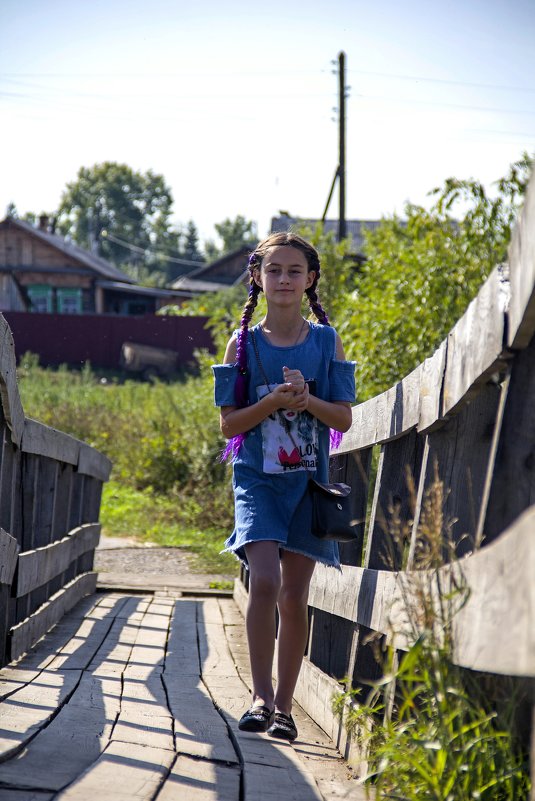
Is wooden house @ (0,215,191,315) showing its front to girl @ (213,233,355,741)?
yes

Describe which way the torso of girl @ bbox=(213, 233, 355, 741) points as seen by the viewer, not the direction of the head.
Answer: toward the camera

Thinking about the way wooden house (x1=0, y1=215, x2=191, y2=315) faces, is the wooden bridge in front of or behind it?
in front

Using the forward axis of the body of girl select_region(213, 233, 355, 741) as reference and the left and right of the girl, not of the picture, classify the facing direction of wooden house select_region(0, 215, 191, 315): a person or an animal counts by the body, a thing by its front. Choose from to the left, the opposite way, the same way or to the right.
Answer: the same way

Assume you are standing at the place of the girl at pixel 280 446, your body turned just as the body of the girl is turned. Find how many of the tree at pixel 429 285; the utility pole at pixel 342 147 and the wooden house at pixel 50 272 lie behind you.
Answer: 3

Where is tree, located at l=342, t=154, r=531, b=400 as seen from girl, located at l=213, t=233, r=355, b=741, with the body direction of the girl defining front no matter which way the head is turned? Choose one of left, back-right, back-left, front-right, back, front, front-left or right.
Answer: back

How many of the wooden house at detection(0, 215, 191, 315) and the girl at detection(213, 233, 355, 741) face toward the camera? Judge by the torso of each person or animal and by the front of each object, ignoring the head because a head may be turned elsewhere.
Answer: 2

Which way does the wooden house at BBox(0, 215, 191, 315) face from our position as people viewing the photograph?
facing the viewer

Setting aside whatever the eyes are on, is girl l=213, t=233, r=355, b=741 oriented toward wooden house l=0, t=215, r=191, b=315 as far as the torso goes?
no

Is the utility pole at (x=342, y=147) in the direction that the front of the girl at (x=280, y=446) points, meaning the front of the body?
no

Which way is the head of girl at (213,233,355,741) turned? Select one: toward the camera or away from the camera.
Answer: toward the camera
